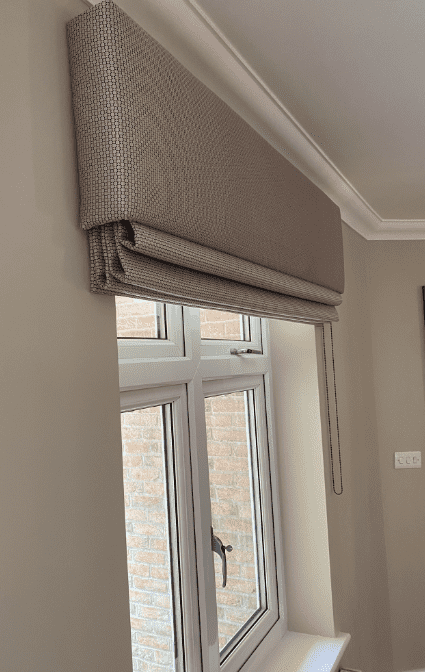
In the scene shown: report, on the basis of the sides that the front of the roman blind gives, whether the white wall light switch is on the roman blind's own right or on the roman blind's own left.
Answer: on the roman blind's own left
